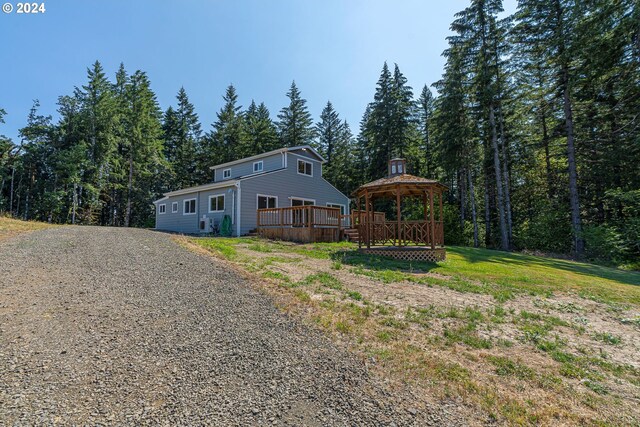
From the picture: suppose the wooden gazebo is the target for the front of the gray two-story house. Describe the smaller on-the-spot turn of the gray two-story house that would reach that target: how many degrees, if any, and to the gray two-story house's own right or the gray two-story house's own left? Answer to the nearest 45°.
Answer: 0° — it already faces it

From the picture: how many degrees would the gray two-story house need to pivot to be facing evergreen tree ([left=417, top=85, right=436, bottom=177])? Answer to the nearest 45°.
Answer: approximately 90° to its left

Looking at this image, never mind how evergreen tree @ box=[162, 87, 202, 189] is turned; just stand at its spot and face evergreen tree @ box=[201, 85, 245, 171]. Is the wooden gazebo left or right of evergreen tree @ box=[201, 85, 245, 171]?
right

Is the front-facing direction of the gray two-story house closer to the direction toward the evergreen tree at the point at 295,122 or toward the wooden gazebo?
the wooden gazebo

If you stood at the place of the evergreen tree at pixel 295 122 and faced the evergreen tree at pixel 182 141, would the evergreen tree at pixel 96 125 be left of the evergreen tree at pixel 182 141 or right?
left

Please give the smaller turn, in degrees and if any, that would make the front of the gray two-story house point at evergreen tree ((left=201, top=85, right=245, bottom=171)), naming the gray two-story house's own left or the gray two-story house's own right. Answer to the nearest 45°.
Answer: approximately 135° to the gray two-story house's own left

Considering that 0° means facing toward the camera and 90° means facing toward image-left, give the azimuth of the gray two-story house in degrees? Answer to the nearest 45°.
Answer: approximately 315°

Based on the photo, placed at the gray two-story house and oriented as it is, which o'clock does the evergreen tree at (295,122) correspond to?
The evergreen tree is roughly at 8 o'clock from the gray two-story house.

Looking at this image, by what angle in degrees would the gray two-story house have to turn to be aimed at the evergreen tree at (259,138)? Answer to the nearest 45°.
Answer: approximately 135° to its left
